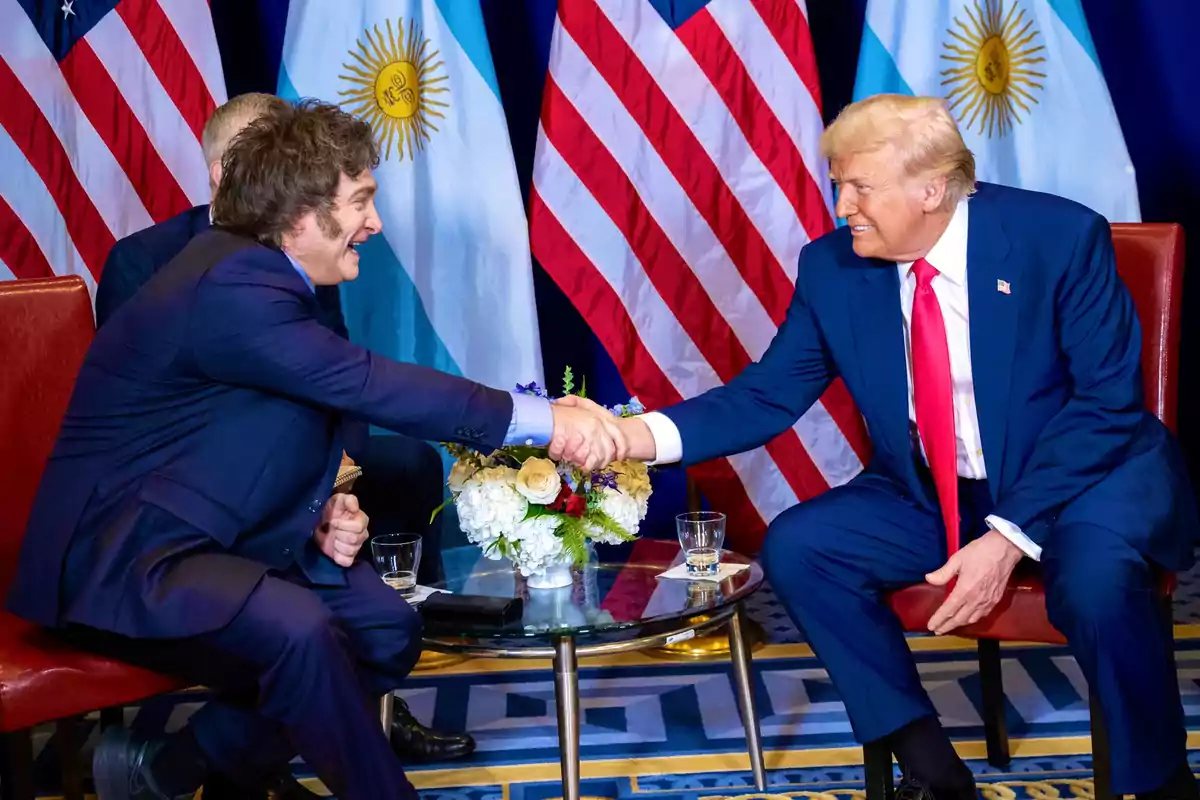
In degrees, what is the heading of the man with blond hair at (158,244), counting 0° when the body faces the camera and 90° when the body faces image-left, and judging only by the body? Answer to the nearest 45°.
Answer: approximately 315°

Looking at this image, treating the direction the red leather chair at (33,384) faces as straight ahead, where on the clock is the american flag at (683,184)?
The american flag is roughly at 10 o'clock from the red leather chair.

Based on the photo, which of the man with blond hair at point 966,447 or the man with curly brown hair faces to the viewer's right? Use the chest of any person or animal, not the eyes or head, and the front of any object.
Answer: the man with curly brown hair

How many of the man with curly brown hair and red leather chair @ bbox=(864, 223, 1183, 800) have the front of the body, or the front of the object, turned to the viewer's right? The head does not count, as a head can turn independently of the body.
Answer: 1

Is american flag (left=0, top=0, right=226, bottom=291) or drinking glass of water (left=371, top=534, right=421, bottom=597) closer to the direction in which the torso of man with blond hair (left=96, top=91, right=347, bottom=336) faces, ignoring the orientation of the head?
the drinking glass of water

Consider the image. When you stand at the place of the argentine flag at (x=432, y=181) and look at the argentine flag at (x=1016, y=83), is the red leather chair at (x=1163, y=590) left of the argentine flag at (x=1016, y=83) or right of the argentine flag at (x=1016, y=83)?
right

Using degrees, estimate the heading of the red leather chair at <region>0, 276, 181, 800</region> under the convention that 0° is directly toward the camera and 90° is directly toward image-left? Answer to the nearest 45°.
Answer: approximately 315°

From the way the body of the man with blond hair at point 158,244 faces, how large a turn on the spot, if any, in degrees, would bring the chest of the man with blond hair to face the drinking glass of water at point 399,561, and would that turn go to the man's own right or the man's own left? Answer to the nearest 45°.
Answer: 0° — they already face it

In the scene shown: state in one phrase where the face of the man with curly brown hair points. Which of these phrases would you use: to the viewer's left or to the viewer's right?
to the viewer's right

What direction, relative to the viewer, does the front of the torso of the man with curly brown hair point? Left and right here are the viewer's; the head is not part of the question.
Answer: facing to the right of the viewer

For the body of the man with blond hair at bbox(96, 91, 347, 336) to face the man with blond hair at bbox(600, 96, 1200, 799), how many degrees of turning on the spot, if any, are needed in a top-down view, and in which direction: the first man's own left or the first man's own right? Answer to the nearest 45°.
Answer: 0° — they already face them
